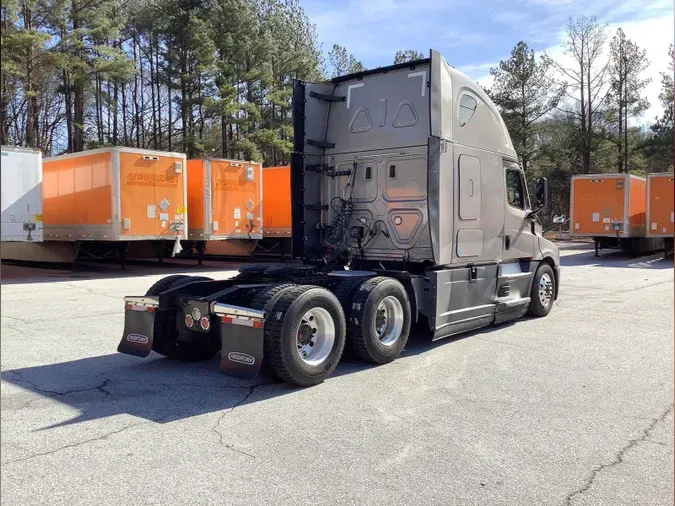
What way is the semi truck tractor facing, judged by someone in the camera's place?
facing away from the viewer and to the right of the viewer

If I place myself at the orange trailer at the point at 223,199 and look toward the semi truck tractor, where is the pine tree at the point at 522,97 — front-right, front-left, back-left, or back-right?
back-left

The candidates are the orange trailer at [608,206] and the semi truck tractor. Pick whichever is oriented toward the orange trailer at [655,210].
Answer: the semi truck tractor

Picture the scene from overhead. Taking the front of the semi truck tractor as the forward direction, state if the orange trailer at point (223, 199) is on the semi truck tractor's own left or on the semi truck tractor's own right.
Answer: on the semi truck tractor's own left

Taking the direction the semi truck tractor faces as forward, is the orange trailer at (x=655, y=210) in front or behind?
in front

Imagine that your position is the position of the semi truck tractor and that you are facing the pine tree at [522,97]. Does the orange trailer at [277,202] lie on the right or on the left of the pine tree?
left

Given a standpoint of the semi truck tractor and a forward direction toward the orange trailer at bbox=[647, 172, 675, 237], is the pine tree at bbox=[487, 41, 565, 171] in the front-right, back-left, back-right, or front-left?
front-left

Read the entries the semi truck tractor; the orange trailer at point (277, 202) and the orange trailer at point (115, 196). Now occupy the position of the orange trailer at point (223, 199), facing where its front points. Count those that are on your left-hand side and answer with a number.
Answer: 1
